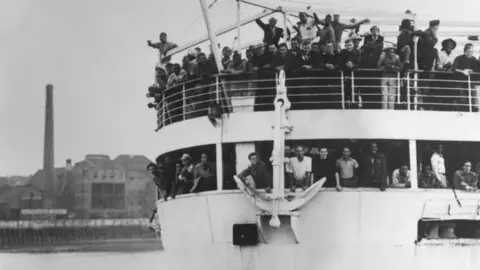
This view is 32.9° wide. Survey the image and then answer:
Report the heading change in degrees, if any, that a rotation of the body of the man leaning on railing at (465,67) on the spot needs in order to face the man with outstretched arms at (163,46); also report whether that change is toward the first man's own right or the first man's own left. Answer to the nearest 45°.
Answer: approximately 90° to the first man's own right

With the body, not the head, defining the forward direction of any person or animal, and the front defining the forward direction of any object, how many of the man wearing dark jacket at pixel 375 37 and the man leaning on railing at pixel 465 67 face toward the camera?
2

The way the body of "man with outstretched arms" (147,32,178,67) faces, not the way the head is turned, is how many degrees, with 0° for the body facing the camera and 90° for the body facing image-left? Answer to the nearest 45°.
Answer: approximately 0°

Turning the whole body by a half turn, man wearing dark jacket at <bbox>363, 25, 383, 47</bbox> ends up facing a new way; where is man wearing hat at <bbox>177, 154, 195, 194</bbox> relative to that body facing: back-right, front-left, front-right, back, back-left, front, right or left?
left
